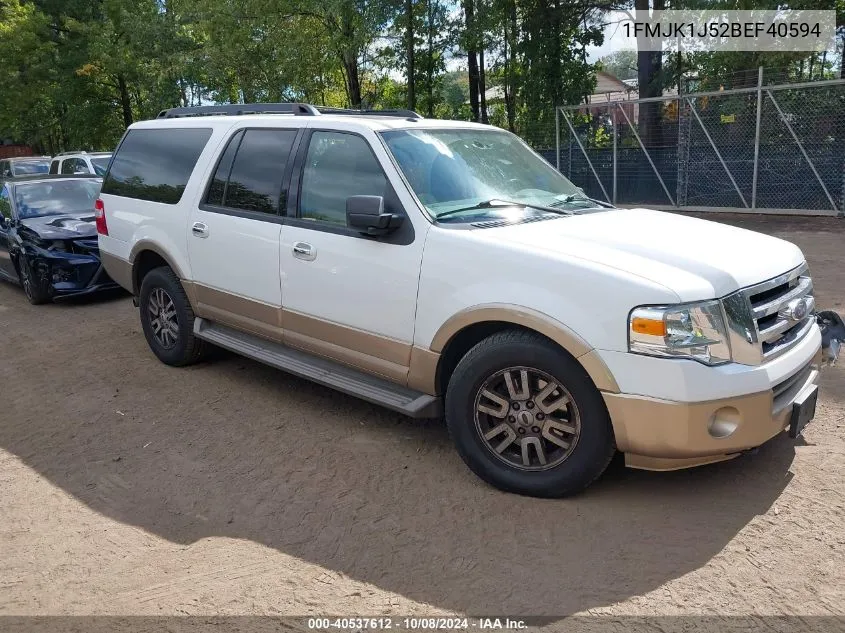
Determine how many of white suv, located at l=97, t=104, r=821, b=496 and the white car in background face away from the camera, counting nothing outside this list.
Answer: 0

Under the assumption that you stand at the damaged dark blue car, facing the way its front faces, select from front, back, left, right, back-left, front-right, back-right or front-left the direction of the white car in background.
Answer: back-left

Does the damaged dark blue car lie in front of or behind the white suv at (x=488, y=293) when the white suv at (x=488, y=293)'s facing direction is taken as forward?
behind

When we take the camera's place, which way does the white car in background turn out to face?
facing the viewer and to the right of the viewer

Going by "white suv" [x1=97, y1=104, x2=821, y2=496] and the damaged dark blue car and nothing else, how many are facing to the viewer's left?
0

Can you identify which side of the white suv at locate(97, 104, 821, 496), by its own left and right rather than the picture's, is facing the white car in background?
back

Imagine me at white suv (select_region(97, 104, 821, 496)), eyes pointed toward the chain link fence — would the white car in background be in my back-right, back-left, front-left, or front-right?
front-left

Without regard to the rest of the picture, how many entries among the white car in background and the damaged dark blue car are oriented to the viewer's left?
0

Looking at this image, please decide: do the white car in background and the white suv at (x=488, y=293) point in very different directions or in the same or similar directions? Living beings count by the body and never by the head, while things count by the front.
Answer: same or similar directions

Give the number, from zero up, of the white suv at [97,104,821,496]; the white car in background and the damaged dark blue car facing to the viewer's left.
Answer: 0

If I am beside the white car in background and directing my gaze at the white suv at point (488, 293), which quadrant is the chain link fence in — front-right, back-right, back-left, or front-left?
front-left

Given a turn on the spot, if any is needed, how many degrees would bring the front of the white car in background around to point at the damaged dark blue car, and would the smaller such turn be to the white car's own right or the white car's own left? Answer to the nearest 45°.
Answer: approximately 45° to the white car's own right
